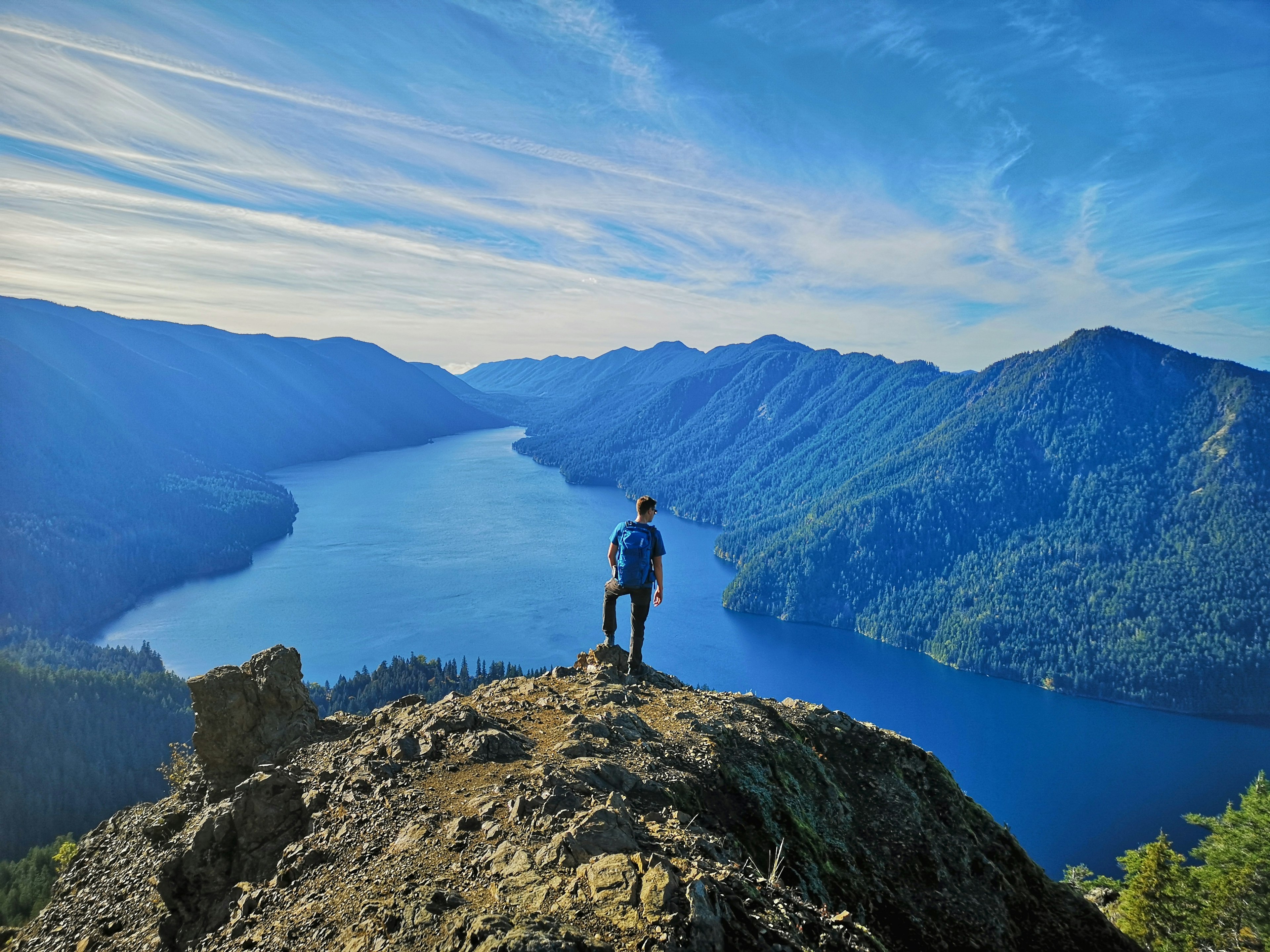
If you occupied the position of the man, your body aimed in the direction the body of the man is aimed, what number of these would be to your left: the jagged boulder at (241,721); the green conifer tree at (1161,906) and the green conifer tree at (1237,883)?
1

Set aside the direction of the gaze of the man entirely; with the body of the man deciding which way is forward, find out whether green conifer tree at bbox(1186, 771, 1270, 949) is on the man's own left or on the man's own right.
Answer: on the man's own right

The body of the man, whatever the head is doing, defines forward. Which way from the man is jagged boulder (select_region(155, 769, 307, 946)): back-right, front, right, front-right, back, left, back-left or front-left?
back-left

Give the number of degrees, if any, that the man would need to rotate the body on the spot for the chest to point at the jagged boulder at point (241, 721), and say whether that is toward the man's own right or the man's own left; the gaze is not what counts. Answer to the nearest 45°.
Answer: approximately 90° to the man's own left

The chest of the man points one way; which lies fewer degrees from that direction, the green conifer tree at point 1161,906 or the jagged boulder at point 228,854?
the green conifer tree

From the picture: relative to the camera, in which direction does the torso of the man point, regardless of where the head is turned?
away from the camera

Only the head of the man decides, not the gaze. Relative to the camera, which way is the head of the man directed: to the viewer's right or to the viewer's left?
to the viewer's right

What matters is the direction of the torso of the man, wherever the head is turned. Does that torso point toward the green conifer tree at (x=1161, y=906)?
no
